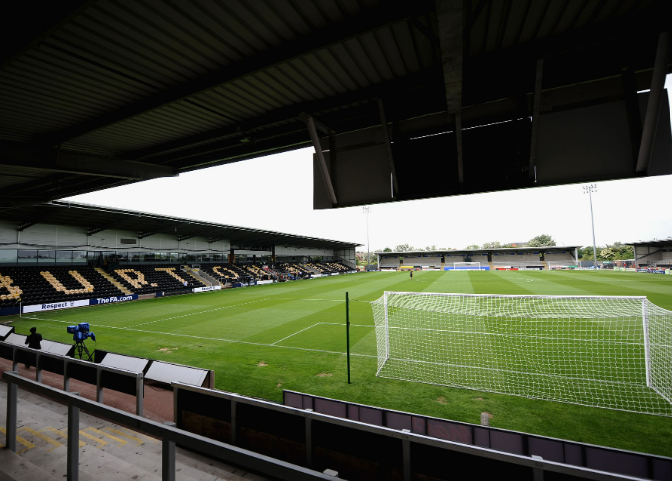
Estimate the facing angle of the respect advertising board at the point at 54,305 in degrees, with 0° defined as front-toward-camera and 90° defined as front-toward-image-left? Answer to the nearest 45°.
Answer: approximately 315°

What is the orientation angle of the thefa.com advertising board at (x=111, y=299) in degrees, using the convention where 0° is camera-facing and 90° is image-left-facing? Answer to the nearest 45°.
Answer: approximately 315°
